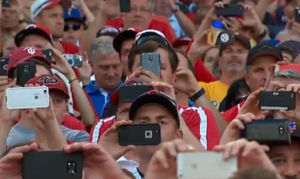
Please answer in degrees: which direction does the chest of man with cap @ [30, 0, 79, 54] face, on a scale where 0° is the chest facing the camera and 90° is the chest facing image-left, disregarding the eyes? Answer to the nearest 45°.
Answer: approximately 315°

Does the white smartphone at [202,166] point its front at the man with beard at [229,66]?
yes

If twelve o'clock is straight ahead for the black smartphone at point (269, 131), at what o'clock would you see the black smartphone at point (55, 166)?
the black smartphone at point (55, 166) is roughly at 8 o'clock from the black smartphone at point (269, 131).

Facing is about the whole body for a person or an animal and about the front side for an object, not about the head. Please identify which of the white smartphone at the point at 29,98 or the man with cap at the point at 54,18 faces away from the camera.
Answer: the white smartphone

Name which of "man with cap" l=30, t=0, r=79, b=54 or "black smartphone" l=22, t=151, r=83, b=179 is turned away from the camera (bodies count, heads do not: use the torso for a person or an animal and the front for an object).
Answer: the black smartphone

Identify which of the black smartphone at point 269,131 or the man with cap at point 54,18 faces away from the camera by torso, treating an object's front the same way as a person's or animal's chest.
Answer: the black smartphone

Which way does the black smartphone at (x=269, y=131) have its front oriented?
away from the camera

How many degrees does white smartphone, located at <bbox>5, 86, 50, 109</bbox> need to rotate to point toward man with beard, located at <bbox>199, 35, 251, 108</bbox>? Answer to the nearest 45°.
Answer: approximately 45° to its right

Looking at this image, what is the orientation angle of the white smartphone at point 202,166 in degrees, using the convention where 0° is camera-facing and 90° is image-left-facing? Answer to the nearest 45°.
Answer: approximately 180°

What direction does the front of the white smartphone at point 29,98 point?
away from the camera

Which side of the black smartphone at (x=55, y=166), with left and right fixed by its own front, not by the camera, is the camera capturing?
back
